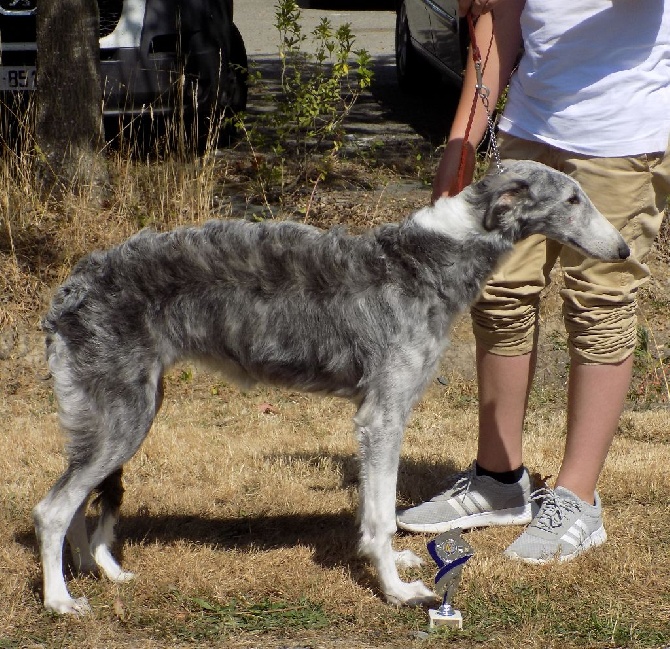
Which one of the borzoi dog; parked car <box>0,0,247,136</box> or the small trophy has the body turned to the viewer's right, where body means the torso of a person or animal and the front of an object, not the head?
the borzoi dog

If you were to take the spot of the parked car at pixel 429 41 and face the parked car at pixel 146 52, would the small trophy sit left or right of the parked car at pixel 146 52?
left

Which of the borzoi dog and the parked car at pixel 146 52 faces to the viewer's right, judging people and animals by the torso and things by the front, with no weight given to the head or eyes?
the borzoi dog

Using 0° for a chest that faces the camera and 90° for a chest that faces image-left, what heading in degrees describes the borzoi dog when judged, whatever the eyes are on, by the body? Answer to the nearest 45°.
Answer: approximately 270°

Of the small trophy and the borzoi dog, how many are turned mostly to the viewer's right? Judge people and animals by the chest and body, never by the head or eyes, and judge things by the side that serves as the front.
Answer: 1
